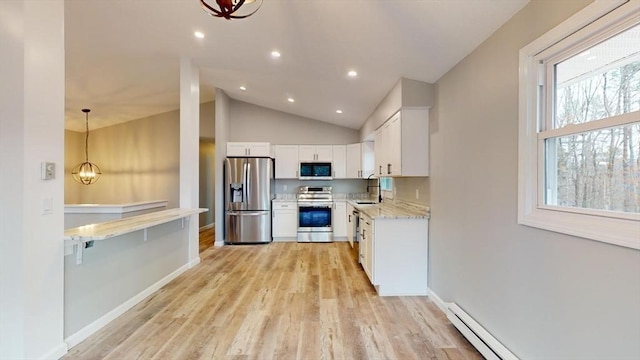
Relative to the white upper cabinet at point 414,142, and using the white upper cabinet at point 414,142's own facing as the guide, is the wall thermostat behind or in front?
in front

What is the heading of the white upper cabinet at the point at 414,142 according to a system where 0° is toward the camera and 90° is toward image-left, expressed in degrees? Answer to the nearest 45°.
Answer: approximately 90°

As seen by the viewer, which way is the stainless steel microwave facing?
toward the camera

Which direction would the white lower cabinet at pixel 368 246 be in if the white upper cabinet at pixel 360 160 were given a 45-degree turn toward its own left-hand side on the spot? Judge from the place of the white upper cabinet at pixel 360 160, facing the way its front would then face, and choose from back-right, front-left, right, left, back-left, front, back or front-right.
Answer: front

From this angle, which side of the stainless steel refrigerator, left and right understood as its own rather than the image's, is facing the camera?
front

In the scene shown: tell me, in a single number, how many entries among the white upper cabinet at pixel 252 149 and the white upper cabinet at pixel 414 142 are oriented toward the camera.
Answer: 1

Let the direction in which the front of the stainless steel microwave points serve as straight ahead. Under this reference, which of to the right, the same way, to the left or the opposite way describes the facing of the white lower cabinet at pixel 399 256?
to the right

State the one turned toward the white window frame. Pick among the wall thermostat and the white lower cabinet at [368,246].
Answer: the wall thermostat

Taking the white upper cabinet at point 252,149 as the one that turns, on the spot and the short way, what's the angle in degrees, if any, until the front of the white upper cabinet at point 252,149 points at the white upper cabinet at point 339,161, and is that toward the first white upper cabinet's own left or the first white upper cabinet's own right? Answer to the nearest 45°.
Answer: approximately 90° to the first white upper cabinet's own left

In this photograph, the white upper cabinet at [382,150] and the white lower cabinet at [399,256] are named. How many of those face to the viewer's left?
2

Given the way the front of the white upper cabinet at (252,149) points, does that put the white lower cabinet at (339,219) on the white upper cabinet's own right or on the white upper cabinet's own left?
on the white upper cabinet's own left

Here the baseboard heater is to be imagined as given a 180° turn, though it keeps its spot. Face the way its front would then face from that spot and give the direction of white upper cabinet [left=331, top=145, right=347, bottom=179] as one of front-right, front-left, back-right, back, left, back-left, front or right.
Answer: left

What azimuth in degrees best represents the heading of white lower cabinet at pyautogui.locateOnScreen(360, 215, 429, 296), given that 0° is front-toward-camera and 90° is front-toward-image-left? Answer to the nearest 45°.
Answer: approximately 90°

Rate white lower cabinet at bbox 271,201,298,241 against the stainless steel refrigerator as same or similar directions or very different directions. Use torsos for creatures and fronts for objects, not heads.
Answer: same or similar directions

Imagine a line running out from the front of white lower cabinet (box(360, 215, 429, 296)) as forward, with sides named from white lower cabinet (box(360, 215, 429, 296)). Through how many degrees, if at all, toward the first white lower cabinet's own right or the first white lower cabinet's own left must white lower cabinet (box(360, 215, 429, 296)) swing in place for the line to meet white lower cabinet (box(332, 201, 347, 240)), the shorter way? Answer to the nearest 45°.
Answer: approximately 45° to the first white lower cabinet's own right

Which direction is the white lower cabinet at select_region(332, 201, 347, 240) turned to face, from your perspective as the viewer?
facing the viewer
